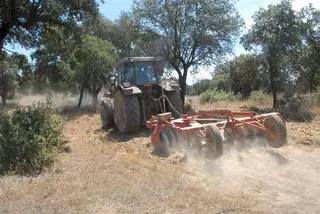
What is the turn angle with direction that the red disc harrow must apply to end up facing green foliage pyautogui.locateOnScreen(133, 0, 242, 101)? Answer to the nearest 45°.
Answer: approximately 45° to its right

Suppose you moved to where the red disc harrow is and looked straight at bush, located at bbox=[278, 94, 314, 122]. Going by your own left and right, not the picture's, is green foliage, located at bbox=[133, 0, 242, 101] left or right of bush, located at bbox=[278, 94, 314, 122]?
left

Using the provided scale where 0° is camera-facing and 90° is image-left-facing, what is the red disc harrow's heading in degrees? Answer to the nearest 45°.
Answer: approximately 135°

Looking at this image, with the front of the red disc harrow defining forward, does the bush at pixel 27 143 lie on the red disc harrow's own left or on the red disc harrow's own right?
on the red disc harrow's own left

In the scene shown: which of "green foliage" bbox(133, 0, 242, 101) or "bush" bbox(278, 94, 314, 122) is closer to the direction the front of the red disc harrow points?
the green foliage

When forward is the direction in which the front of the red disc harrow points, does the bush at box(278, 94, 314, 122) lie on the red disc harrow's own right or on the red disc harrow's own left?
on the red disc harrow's own right
